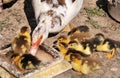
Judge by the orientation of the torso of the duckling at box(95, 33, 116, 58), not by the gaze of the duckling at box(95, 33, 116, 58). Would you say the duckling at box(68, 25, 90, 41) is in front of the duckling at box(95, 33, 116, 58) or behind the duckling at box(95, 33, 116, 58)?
in front

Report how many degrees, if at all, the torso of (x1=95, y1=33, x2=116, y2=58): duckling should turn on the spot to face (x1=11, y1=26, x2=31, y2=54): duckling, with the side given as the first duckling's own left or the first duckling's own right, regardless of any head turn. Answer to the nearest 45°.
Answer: approximately 45° to the first duckling's own left

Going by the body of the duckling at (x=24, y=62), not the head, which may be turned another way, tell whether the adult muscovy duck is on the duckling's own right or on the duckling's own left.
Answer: on the duckling's own right

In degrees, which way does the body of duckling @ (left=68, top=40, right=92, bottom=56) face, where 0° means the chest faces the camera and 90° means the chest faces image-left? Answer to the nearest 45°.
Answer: approximately 90°

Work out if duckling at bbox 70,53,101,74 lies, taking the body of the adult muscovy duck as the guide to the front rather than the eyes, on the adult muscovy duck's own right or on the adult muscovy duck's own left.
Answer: on the adult muscovy duck's own left

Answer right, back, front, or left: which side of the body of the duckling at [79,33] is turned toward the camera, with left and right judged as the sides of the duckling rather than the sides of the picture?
left

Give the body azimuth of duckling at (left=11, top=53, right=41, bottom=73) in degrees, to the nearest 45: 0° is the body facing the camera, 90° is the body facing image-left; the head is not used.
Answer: approximately 90°
